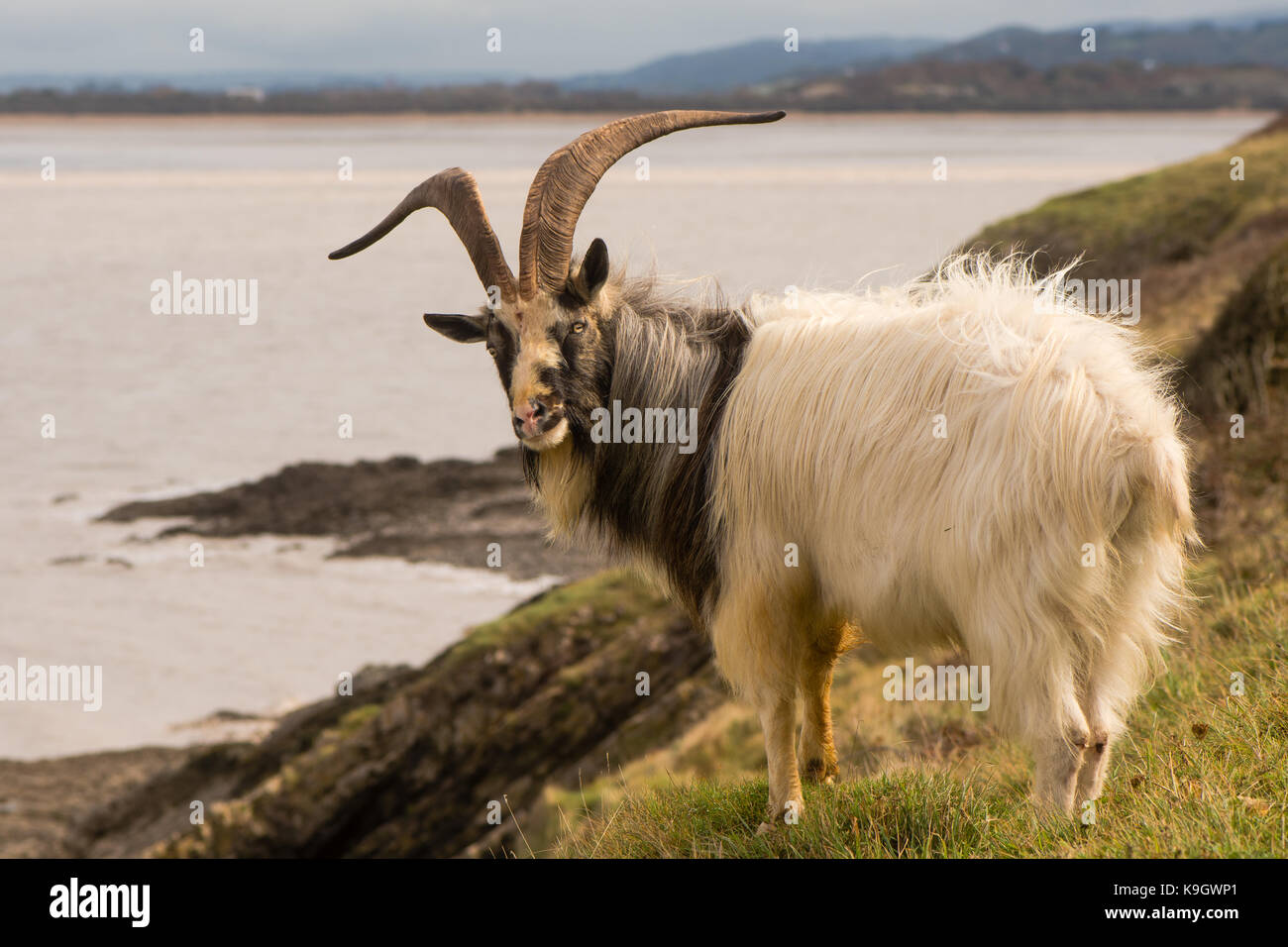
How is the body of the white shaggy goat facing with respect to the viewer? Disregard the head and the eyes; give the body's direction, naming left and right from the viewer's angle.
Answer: facing away from the viewer and to the left of the viewer
